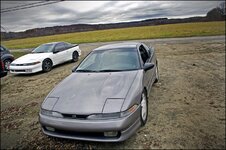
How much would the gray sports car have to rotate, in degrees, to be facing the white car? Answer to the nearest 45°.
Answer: approximately 135° to its right

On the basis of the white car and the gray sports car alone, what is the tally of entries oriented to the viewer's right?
0

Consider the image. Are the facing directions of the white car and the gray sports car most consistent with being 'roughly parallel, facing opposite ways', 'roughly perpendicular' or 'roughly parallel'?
roughly parallel

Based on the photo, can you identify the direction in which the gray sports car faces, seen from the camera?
facing the viewer and to the left of the viewer

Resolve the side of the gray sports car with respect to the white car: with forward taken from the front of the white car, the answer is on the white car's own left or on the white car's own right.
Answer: on the white car's own left
